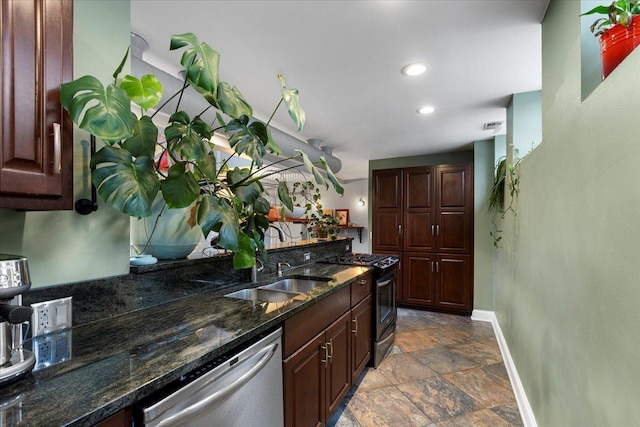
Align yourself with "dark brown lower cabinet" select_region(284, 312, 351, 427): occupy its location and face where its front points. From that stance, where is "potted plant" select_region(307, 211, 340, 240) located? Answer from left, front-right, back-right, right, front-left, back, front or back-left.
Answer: back-left

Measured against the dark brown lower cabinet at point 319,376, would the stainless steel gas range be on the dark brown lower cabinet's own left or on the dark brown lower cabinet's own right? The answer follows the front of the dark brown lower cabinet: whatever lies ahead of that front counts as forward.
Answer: on the dark brown lower cabinet's own left

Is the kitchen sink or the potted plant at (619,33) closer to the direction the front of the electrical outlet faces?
the potted plant

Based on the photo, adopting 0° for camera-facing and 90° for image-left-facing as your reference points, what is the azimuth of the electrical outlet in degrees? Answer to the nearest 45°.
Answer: approximately 315°

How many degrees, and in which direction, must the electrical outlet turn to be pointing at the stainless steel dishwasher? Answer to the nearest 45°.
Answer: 0° — it already faces it
